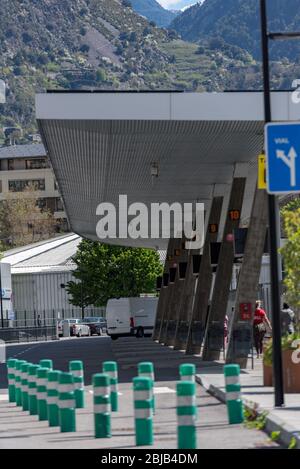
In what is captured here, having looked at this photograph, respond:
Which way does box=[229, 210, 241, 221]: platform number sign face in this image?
toward the camera

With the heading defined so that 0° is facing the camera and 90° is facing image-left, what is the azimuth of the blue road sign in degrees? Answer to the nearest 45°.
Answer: approximately 0°

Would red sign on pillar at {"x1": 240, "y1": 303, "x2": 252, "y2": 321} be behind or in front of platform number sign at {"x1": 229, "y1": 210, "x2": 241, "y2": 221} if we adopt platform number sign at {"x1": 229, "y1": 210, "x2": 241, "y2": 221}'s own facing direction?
in front

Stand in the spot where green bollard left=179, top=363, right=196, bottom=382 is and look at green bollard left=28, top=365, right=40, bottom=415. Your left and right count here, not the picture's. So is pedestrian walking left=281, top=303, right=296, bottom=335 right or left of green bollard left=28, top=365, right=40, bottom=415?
right

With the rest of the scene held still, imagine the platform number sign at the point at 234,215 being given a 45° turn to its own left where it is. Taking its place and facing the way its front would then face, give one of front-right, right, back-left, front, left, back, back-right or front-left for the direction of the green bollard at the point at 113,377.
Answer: front-right

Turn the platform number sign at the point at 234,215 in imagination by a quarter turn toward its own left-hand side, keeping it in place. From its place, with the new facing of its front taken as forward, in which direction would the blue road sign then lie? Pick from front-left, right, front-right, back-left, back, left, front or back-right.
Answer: right

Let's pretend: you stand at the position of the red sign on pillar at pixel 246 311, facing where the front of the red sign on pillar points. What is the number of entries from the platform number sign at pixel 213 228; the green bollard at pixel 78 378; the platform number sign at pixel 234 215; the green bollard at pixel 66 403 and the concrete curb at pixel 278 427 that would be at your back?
2

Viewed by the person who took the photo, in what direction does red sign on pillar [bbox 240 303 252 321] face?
facing the viewer

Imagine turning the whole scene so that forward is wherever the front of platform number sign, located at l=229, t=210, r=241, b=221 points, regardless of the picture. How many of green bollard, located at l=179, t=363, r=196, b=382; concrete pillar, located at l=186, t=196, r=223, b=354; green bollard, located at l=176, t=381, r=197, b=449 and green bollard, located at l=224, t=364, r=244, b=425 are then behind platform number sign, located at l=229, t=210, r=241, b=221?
1

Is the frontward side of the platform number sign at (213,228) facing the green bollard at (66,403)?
yes

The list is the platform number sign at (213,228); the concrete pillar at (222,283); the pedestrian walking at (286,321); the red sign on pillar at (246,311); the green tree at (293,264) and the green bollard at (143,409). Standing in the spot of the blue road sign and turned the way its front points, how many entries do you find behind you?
5

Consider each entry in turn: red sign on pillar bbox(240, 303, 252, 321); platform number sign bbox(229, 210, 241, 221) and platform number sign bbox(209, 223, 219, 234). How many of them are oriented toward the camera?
3
